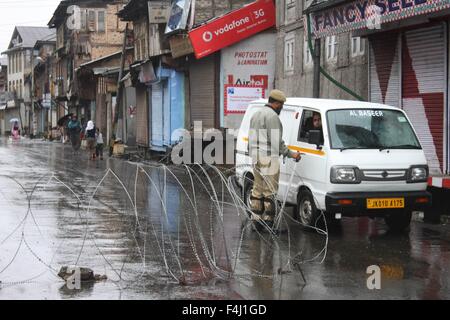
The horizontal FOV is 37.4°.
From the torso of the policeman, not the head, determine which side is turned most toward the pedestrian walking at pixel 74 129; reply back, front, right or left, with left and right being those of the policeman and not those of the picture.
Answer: left

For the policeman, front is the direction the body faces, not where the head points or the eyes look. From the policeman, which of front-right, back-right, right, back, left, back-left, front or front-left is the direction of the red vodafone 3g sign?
front-left

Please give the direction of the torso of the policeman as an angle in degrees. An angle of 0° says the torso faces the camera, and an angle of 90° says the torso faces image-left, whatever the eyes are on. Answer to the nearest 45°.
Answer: approximately 225°

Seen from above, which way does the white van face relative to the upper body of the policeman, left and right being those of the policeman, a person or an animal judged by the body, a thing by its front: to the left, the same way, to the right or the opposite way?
to the right

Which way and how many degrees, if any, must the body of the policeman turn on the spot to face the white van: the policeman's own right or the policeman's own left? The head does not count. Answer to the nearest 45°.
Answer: approximately 45° to the policeman's own right
